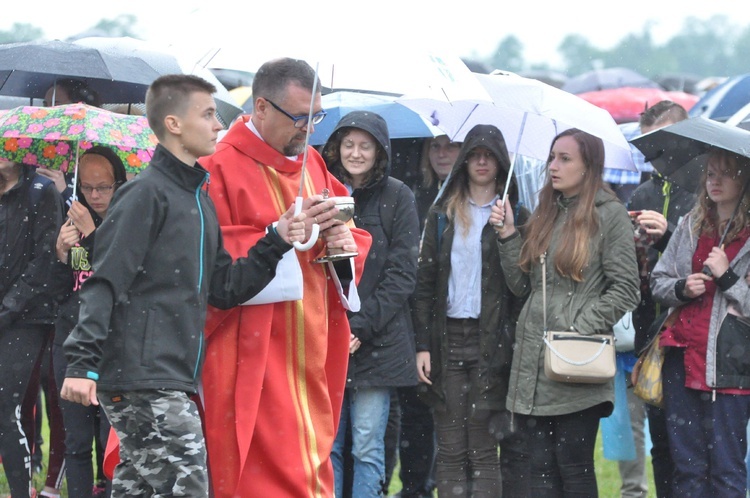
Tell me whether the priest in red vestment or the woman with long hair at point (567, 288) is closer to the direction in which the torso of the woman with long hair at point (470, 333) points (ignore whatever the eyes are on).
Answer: the priest in red vestment

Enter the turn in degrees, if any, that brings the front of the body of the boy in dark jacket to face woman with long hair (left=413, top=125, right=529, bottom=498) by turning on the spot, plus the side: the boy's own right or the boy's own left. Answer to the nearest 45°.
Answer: approximately 45° to the boy's own left

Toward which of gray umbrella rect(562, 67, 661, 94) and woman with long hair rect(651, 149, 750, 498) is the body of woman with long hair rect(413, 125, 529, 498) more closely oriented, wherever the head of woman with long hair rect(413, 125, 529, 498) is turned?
the woman with long hair

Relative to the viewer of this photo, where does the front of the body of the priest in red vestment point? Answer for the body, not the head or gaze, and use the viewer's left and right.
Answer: facing the viewer and to the right of the viewer

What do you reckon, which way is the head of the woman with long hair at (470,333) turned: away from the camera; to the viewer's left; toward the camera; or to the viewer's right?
toward the camera

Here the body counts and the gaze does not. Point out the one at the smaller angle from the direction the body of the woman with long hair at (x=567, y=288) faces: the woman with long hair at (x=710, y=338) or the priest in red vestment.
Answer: the priest in red vestment

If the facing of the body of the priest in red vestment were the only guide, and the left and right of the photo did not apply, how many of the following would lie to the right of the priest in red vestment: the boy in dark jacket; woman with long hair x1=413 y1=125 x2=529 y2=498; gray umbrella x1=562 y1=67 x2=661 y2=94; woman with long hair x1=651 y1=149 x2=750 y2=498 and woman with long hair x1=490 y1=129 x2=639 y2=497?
1

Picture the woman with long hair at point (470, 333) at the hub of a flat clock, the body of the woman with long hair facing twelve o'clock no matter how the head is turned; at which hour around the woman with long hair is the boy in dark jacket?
The boy in dark jacket is roughly at 1 o'clock from the woman with long hair.

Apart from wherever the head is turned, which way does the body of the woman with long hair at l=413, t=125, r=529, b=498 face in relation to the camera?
toward the camera

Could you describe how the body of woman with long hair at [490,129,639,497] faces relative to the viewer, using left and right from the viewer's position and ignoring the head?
facing the viewer and to the left of the viewer

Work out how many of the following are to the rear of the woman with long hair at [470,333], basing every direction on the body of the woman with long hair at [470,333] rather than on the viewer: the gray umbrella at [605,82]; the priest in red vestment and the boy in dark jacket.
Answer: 1

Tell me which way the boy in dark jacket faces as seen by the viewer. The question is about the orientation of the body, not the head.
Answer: to the viewer's right

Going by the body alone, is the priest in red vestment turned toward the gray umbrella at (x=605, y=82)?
no
